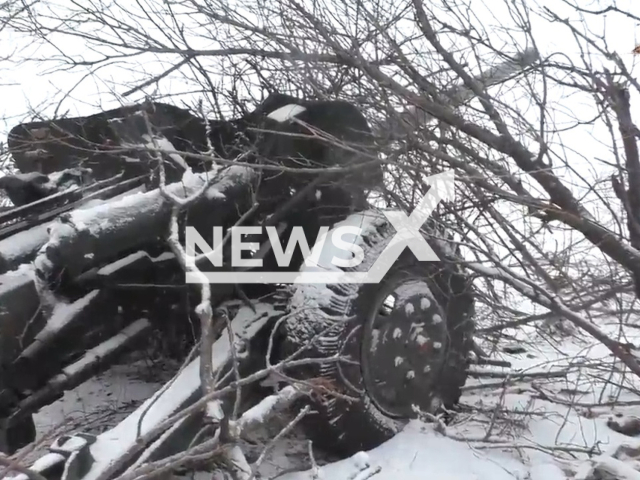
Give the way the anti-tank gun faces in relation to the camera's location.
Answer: facing away from the viewer and to the right of the viewer
